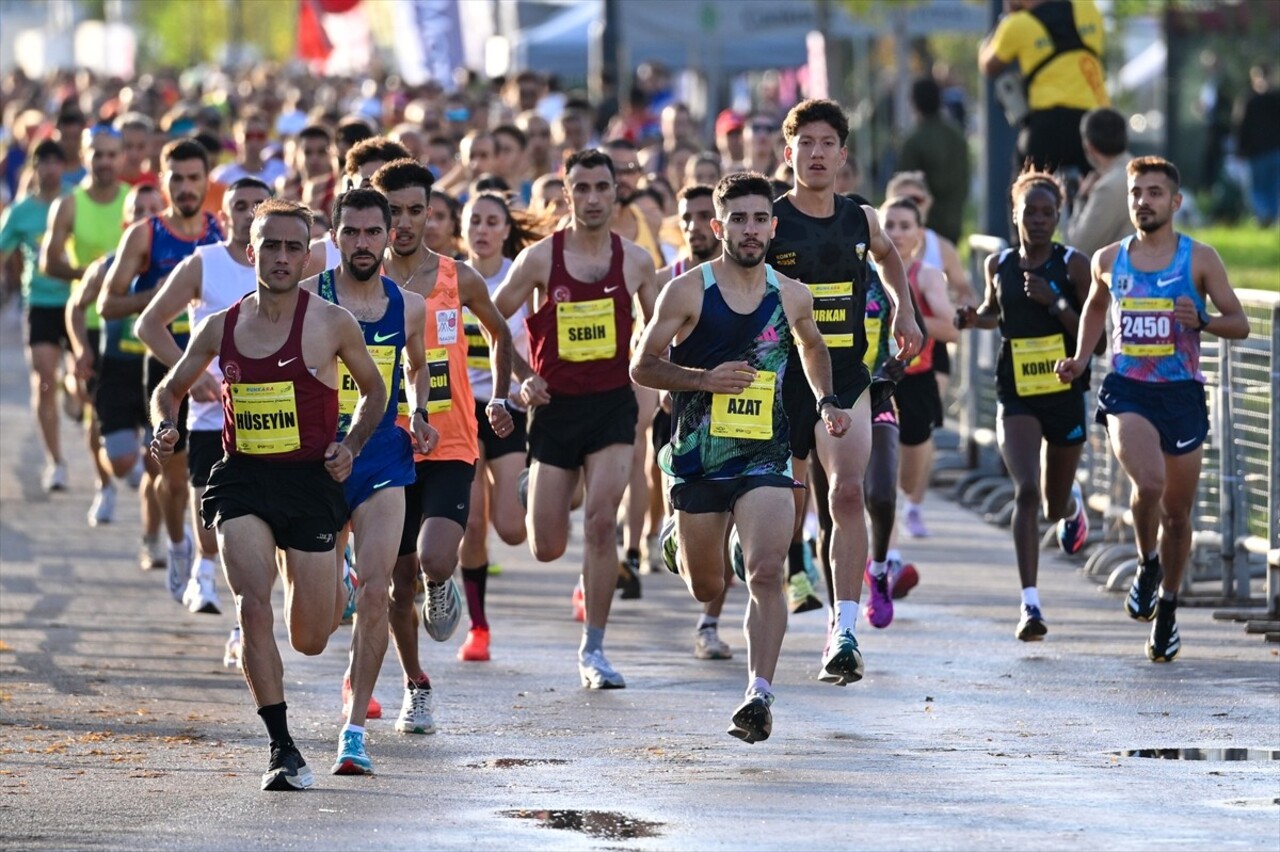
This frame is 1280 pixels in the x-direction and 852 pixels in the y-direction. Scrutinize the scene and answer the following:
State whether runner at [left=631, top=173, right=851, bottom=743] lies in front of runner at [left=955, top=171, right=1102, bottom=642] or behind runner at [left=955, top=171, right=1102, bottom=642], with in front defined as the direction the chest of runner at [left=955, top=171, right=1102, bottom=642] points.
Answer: in front

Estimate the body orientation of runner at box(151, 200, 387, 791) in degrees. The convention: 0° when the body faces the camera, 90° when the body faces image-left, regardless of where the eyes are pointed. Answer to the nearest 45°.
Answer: approximately 0°

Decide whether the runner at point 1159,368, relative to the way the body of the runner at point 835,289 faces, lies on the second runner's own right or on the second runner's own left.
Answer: on the second runner's own left

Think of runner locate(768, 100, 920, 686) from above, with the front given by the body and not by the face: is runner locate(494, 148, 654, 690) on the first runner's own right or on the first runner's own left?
on the first runner's own right

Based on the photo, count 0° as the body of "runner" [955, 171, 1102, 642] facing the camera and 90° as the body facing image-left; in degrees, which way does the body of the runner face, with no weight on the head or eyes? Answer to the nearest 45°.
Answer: approximately 0°
